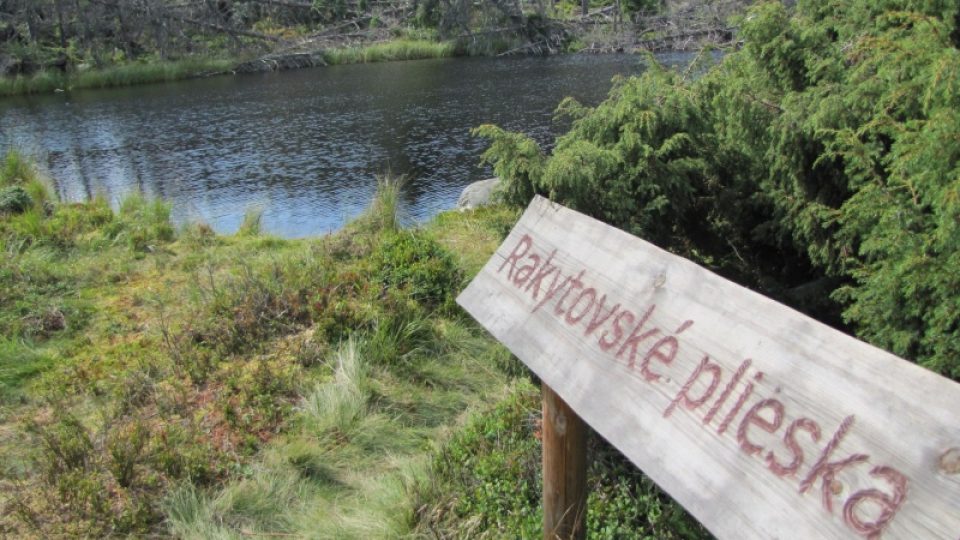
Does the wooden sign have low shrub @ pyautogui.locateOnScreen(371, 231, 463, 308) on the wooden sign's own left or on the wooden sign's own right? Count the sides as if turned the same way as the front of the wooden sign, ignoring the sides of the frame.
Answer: on the wooden sign's own right

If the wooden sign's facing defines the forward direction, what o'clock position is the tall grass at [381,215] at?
The tall grass is roughly at 3 o'clock from the wooden sign.

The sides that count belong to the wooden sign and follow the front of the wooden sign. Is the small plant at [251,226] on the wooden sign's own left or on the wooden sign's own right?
on the wooden sign's own right

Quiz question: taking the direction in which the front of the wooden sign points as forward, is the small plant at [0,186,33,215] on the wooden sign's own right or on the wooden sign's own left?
on the wooden sign's own right

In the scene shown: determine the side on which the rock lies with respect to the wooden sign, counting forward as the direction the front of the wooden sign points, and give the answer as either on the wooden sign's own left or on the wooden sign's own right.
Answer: on the wooden sign's own right

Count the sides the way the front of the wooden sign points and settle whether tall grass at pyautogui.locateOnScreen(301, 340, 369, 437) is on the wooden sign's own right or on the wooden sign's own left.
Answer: on the wooden sign's own right

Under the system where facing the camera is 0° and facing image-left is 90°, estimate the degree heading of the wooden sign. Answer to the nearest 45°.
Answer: approximately 45°
